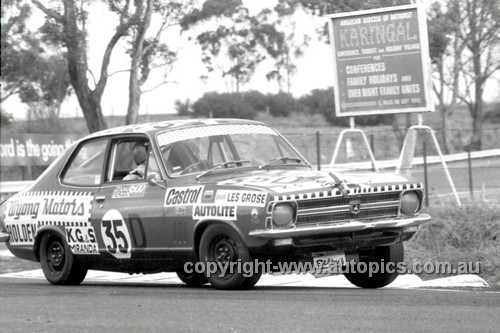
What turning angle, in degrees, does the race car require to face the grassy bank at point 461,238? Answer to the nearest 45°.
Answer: approximately 90° to its left

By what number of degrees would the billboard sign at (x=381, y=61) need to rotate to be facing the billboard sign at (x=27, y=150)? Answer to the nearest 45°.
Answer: approximately 135° to its right

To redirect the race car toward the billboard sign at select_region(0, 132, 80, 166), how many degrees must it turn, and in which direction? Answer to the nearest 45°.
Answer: approximately 135° to its left

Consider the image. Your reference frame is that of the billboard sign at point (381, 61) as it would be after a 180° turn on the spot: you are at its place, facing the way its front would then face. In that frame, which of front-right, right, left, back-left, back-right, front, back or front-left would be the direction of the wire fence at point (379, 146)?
front

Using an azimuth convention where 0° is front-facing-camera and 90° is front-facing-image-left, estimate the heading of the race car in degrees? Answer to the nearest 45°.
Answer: approximately 315°

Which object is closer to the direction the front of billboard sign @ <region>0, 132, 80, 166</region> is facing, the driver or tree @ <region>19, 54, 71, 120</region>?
the driver

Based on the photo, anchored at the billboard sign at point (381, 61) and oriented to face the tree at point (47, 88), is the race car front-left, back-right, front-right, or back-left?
back-left

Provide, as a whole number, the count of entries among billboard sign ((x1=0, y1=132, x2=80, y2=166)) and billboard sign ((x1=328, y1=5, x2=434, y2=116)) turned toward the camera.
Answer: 2

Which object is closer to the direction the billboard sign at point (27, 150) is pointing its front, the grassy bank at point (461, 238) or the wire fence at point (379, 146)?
the grassy bank

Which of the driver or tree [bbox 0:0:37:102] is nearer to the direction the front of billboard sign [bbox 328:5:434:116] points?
the driver

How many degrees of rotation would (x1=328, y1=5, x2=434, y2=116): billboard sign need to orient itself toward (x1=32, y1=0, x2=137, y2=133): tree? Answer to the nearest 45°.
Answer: approximately 135° to its right
